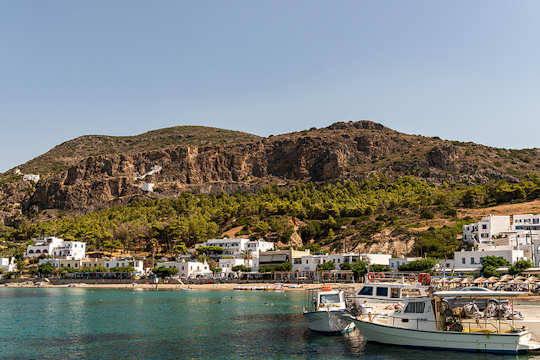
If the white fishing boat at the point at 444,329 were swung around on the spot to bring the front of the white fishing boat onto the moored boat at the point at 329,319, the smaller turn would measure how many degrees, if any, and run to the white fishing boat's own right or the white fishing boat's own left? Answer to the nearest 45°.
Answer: approximately 45° to the white fishing boat's own right

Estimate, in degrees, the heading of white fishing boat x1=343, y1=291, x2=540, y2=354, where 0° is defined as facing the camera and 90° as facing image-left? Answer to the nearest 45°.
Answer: approximately 90°
